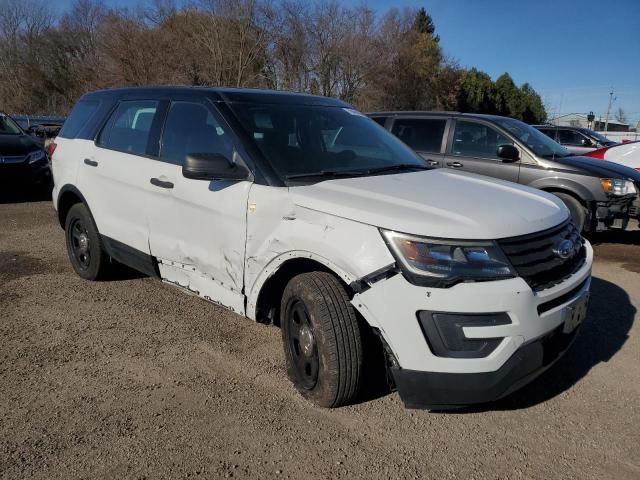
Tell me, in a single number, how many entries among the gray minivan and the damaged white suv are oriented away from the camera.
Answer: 0

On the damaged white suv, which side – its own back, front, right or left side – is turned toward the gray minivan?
left

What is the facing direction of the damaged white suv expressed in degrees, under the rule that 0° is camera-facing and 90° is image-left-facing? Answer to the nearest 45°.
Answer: approximately 315°

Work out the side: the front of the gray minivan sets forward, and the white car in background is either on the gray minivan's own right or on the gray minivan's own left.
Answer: on the gray minivan's own left

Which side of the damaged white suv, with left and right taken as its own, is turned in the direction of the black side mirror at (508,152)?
left
